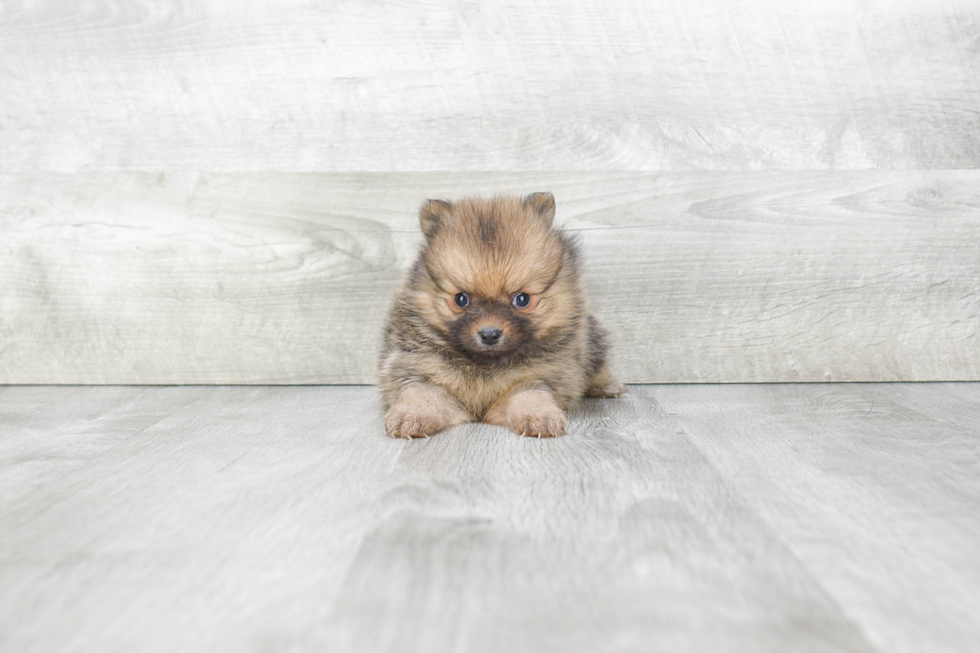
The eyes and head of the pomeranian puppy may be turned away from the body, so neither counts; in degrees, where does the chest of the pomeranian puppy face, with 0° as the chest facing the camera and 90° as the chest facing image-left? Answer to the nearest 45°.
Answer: approximately 0°
